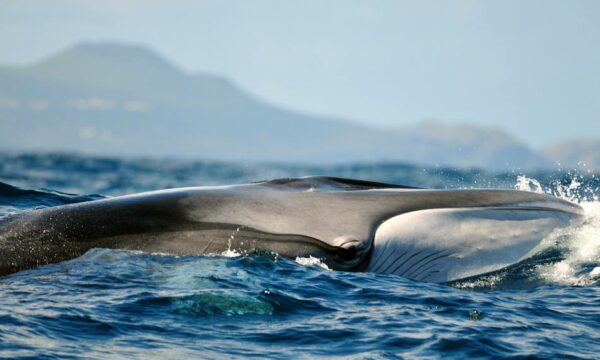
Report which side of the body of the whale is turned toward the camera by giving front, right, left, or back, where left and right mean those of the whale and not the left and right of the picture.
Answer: right

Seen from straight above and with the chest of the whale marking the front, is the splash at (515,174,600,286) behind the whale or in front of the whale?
in front
